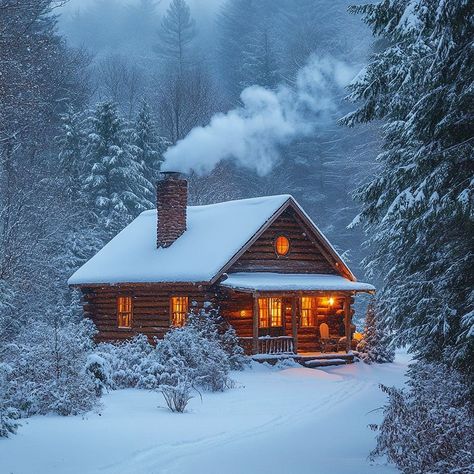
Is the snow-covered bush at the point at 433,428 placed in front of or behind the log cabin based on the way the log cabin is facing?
in front

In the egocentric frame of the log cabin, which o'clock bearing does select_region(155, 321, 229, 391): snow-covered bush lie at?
The snow-covered bush is roughly at 2 o'clock from the log cabin.

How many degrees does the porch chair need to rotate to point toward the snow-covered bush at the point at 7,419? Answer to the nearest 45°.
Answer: approximately 45° to its right

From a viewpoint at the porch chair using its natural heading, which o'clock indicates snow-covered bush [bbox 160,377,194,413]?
The snow-covered bush is roughly at 2 o'clock from the porch chair.

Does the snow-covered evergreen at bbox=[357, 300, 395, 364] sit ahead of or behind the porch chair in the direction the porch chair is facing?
ahead

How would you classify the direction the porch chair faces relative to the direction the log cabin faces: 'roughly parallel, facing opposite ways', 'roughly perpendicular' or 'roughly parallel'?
roughly parallel

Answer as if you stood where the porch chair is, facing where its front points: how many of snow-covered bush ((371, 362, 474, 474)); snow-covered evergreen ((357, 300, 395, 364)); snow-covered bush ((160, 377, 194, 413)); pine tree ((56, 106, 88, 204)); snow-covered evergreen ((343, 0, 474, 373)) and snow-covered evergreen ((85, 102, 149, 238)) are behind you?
2

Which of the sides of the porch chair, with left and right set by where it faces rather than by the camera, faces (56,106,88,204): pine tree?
back

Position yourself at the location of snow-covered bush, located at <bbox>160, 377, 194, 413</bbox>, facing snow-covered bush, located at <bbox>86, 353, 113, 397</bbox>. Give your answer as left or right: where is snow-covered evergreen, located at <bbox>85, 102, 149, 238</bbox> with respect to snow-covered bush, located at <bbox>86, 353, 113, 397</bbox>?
right

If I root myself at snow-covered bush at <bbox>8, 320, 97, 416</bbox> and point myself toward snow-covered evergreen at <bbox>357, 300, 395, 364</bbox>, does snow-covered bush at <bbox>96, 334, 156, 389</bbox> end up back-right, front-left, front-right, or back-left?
front-left

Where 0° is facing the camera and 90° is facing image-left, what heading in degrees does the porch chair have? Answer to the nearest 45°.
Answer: approximately 315°

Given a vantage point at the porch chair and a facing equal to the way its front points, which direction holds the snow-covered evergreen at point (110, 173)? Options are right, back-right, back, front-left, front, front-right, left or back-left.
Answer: back

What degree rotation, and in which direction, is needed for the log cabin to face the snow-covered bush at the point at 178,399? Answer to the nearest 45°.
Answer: approximately 45° to its right

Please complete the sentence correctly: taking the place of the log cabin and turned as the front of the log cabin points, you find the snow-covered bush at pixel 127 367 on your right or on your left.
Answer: on your right

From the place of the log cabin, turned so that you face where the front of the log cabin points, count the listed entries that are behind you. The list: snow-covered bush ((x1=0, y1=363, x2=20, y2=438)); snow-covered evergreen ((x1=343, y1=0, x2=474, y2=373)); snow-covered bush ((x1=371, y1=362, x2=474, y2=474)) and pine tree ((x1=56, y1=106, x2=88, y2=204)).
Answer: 1

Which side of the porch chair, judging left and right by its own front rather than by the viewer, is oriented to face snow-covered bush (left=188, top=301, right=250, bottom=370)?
right
